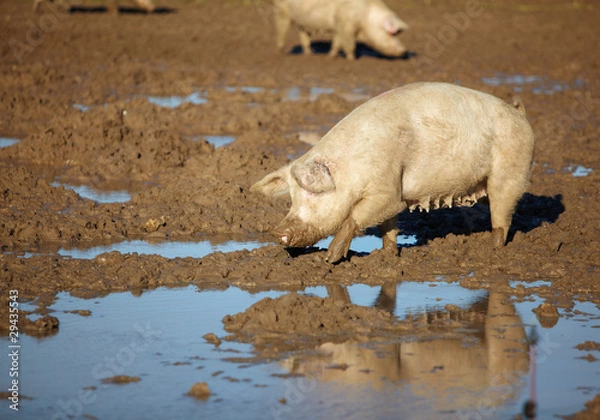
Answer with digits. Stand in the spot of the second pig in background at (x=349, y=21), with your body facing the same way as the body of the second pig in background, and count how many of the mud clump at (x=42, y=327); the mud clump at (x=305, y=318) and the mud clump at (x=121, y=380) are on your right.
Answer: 3

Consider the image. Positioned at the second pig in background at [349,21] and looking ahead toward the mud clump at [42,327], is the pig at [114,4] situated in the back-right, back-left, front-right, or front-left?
back-right

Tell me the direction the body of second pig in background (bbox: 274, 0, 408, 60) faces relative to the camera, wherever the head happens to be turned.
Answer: to the viewer's right

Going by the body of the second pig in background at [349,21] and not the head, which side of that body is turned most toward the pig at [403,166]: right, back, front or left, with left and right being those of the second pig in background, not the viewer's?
right

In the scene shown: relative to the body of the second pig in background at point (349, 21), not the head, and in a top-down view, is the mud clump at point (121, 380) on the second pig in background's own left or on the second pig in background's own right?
on the second pig in background's own right

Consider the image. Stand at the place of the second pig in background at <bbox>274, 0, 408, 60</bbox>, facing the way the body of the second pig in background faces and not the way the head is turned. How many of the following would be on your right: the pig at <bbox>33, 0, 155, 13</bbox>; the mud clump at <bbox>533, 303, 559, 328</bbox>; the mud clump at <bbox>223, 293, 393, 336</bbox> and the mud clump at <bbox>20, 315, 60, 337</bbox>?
3

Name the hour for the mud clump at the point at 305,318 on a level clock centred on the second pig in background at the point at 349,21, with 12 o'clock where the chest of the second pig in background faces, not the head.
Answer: The mud clump is roughly at 3 o'clock from the second pig in background.

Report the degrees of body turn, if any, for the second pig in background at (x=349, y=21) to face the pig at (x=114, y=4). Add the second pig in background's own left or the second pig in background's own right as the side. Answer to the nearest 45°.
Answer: approximately 135° to the second pig in background's own left

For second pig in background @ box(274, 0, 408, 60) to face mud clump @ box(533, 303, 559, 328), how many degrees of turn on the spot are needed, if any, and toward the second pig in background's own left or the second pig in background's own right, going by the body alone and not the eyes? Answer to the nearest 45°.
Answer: approximately 90° to the second pig in background's own right

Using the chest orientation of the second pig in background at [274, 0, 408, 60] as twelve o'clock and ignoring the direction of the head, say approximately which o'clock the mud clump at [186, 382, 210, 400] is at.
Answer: The mud clump is roughly at 3 o'clock from the second pig in background.
